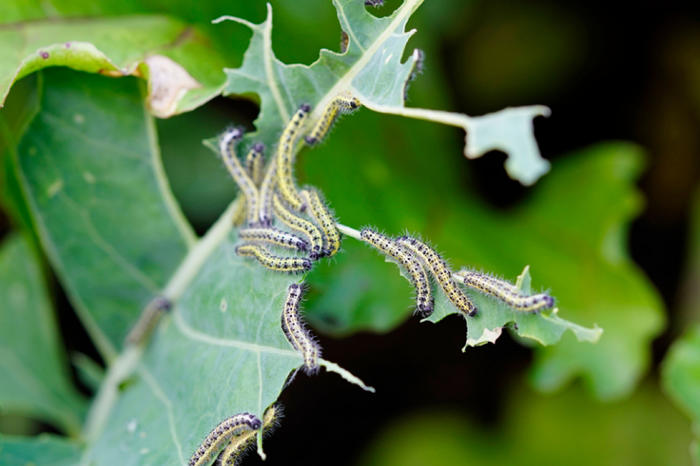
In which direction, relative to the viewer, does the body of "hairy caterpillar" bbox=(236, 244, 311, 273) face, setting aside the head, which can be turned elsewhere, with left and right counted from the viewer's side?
facing to the right of the viewer

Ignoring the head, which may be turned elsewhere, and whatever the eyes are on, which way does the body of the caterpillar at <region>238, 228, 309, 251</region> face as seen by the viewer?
to the viewer's right

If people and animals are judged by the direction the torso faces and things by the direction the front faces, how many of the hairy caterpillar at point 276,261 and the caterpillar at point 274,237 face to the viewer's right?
2

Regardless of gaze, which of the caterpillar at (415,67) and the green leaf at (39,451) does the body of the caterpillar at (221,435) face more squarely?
the caterpillar

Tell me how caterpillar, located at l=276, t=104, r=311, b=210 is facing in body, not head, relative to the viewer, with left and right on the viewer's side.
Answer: facing away from the viewer and to the right of the viewer

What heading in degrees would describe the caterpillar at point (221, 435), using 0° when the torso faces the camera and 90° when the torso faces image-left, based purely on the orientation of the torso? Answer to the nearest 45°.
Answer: approximately 270°

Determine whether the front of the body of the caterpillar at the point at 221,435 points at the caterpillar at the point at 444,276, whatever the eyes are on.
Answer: yes
